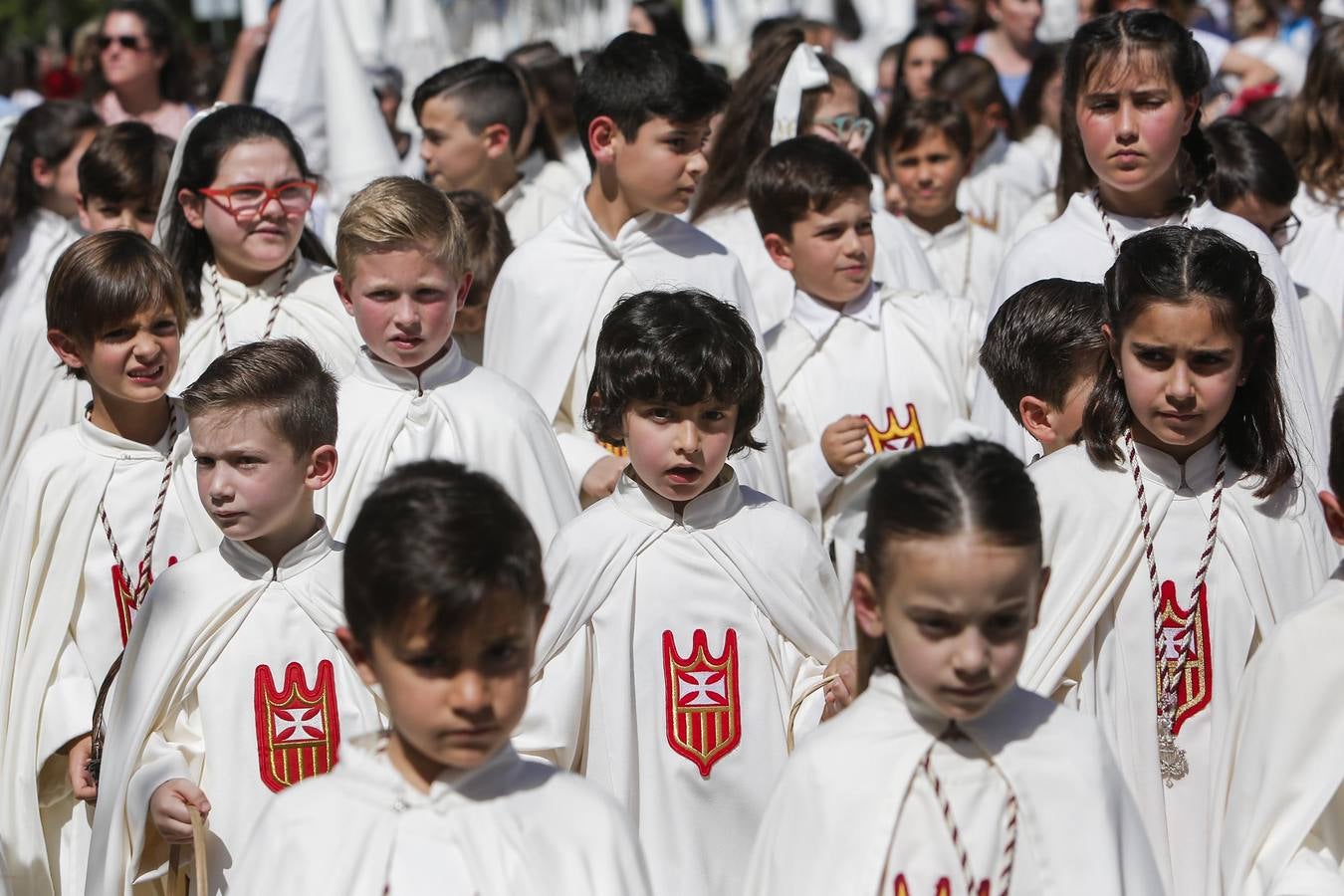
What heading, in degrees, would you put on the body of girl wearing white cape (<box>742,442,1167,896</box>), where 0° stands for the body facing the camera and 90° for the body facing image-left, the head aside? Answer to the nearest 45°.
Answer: approximately 0°

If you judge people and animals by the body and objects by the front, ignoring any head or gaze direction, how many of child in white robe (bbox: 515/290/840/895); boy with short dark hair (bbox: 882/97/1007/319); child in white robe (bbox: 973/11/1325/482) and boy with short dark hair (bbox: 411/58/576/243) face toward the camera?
3

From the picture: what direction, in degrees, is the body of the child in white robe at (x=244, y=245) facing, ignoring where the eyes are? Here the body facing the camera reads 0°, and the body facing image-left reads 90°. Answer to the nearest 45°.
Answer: approximately 315°

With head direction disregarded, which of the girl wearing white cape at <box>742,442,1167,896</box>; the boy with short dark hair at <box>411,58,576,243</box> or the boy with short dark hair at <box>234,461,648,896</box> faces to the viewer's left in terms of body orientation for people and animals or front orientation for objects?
the boy with short dark hair at <box>411,58,576,243</box>

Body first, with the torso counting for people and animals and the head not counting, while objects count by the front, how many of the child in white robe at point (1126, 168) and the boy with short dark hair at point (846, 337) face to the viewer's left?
0

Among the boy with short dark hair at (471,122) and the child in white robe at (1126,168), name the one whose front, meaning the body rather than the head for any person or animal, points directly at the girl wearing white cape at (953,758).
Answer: the child in white robe

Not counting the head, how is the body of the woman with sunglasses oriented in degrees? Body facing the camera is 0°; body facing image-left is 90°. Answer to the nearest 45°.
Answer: approximately 45°

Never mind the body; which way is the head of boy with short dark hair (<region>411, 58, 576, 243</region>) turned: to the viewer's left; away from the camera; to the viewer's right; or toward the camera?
to the viewer's left

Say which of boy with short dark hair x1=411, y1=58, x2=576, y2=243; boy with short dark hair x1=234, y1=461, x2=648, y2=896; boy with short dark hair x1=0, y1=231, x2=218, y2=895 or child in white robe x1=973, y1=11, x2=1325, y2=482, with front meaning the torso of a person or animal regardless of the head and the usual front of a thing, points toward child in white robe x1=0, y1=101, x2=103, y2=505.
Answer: boy with short dark hair x1=411, y1=58, x2=576, y2=243

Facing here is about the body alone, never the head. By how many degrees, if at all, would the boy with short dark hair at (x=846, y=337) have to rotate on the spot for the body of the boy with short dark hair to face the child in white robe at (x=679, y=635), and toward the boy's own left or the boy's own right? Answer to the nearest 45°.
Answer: approximately 45° to the boy's own right
